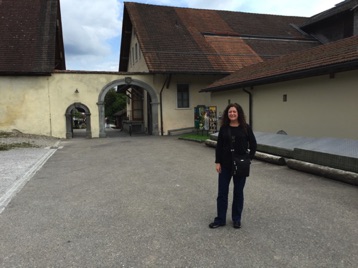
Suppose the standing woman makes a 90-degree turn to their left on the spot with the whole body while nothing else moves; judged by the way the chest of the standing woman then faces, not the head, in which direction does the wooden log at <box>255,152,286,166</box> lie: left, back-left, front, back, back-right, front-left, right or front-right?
left

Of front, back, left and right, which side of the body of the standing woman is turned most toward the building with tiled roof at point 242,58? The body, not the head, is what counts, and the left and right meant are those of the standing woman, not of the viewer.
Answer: back

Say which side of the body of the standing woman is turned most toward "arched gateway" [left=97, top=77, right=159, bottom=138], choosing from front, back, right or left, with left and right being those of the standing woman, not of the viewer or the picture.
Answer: back

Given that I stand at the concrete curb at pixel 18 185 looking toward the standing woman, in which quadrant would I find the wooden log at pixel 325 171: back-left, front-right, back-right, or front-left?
front-left

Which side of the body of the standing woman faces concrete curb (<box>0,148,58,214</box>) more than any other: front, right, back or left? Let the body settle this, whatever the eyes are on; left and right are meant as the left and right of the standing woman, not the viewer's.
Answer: right

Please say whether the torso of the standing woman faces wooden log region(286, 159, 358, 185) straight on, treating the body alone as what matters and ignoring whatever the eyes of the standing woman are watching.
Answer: no

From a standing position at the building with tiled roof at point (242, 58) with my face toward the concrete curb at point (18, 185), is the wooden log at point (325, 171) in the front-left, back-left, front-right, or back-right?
front-left

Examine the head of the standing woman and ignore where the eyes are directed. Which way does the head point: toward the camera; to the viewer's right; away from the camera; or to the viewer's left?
toward the camera

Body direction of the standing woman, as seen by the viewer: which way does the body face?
toward the camera
